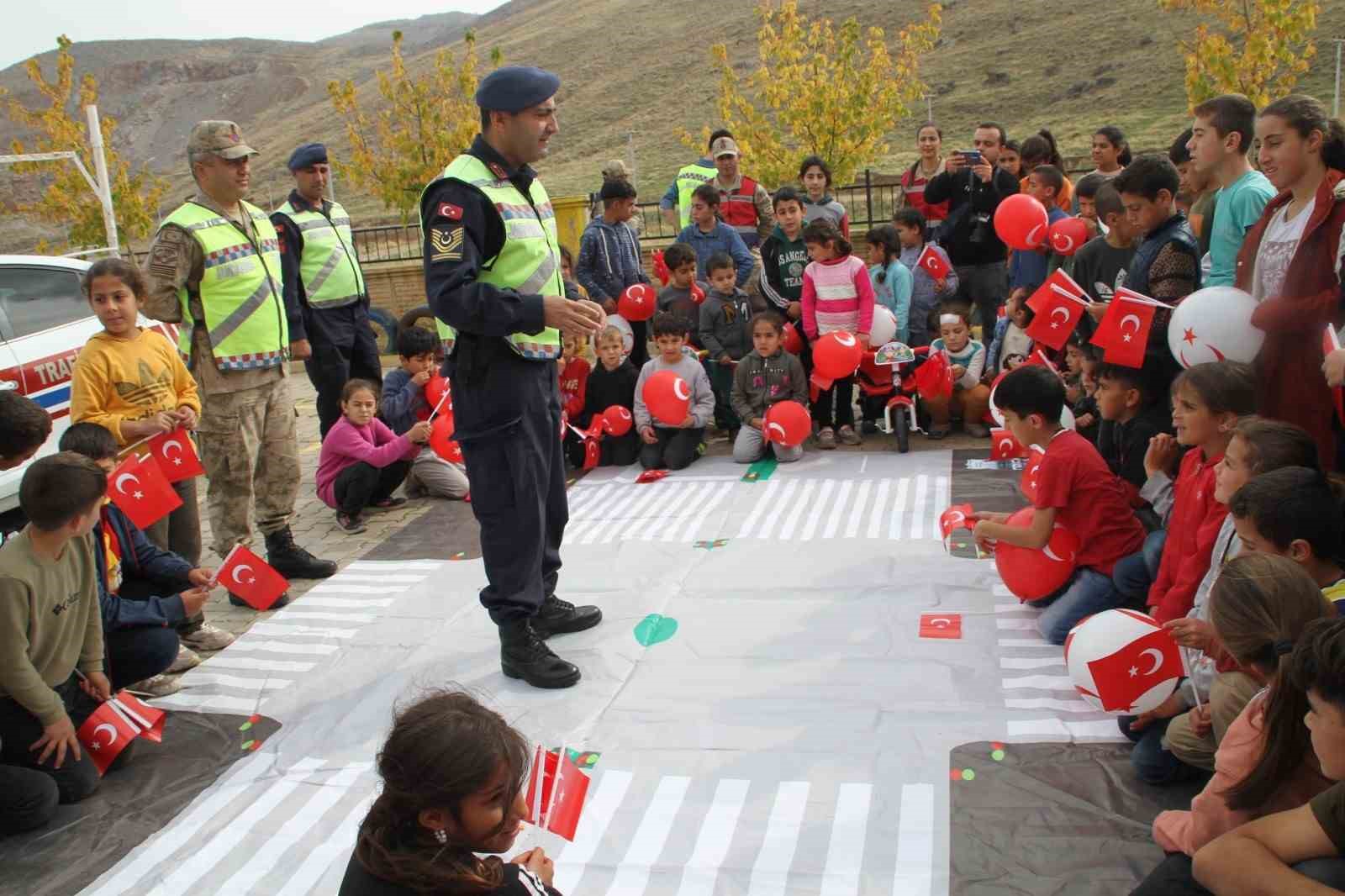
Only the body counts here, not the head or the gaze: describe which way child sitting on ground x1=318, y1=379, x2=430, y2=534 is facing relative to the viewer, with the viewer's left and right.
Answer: facing the viewer and to the right of the viewer

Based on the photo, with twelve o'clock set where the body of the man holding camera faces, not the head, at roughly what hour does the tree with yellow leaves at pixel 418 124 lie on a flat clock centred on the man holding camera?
The tree with yellow leaves is roughly at 3 o'clock from the man holding camera.

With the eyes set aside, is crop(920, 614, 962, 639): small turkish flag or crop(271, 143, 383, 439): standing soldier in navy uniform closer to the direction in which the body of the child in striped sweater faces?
the small turkish flag

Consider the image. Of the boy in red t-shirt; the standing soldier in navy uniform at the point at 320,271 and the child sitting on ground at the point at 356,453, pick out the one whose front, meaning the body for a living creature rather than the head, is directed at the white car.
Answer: the boy in red t-shirt

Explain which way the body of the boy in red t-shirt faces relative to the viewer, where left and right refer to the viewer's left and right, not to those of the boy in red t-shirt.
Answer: facing to the left of the viewer

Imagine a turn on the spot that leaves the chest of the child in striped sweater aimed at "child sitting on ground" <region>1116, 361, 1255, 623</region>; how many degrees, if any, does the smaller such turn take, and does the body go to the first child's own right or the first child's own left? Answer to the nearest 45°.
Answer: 0° — they already face them

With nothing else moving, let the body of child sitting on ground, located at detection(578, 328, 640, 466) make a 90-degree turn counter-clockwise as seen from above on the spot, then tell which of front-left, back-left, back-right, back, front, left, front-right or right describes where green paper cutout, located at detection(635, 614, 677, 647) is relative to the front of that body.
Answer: right

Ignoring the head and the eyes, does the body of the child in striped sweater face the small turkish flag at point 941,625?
yes

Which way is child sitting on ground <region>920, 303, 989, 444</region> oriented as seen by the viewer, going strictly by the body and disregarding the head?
toward the camera

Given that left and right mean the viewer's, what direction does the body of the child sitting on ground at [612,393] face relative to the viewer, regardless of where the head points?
facing the viewer

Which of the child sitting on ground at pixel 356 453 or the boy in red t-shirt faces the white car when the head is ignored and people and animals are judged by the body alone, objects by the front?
the boy in red t-shirt

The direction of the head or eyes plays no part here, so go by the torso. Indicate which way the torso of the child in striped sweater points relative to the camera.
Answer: toward the camera

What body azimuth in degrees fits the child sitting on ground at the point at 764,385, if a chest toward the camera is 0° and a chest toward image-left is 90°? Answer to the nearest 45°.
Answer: approximately 0°

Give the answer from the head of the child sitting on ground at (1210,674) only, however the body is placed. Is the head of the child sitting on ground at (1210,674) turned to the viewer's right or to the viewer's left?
to the viewer's left

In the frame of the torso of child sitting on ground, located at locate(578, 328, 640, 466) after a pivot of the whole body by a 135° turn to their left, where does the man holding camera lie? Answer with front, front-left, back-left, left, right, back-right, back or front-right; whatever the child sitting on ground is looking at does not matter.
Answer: front-right
